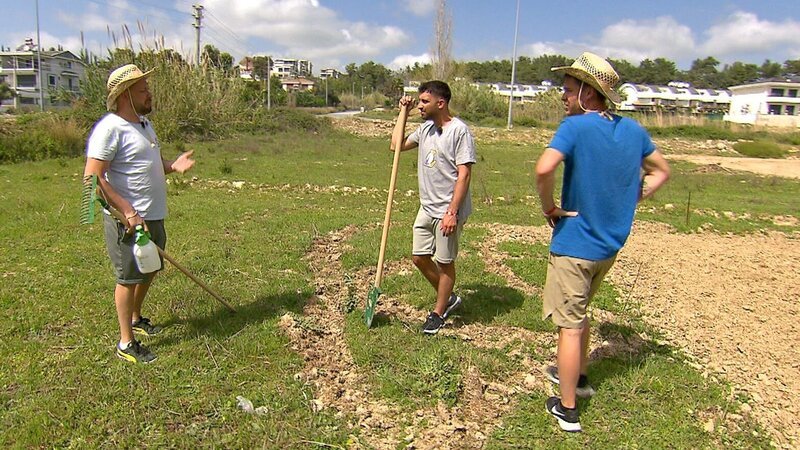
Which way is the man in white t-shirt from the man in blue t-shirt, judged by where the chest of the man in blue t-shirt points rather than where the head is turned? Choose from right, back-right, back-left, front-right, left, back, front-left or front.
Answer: front-left

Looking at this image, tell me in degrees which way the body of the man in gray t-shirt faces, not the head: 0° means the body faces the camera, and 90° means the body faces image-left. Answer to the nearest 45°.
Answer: approximately 45°

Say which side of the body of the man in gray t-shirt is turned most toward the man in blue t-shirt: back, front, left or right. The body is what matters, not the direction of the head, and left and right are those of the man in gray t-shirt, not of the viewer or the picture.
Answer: left

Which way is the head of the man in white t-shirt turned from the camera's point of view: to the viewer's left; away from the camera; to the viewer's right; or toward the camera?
to the viewer's right

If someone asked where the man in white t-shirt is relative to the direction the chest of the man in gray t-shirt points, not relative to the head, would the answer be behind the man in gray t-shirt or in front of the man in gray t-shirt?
in front

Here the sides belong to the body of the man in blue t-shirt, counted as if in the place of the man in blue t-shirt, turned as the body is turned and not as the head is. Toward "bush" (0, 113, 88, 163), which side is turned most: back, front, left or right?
front

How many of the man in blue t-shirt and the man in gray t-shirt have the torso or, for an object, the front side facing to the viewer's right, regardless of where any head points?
0

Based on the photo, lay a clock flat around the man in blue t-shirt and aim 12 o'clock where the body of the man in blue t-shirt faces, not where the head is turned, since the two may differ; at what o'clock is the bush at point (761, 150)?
The bush is roughly at 2 o'clock from the man in blue t-shirt.

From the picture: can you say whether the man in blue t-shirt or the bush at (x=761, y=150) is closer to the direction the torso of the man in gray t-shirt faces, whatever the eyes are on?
the man in blue t-shirt

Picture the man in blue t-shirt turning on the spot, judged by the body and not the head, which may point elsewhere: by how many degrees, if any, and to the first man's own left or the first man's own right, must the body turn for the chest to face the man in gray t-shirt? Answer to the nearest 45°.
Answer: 0° — they already face them

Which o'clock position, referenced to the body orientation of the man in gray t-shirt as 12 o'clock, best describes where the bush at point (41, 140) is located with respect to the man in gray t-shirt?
The bush is roughly at 3 o'clock from the man in gray t-shirt.
